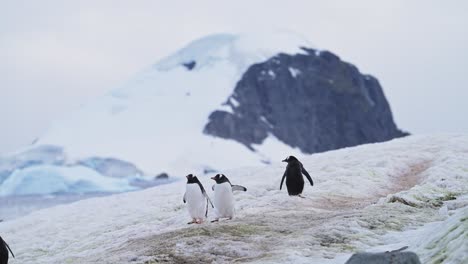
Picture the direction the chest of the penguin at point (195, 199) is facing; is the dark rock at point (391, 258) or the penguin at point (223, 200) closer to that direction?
the dark rock

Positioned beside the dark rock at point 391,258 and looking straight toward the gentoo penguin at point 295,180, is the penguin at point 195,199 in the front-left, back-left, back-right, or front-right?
front-left

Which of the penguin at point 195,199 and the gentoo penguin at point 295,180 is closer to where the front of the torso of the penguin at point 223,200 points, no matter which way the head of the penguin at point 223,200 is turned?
the penguin

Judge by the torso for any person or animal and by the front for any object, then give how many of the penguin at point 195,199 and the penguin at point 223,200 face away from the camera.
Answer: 0

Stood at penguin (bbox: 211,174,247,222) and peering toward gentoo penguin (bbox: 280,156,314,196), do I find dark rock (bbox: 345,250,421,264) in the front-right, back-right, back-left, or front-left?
back-right

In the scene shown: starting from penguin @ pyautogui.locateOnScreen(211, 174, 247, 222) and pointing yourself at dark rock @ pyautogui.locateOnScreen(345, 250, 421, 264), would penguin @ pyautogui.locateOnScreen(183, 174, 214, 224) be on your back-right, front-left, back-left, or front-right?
back-right

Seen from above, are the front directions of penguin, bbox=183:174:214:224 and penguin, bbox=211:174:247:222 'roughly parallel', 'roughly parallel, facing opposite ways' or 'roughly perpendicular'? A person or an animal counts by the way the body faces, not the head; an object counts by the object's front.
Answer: roughly parallel

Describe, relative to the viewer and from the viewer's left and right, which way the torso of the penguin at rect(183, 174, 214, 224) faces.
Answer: facing the viewer and to the left of the viewer

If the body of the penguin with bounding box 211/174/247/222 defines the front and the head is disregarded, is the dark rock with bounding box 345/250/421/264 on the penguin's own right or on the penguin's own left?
on the penguin's own left

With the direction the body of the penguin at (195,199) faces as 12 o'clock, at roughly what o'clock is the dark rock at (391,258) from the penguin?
The dark rock is roughly at 10 o'clock from the penguin.

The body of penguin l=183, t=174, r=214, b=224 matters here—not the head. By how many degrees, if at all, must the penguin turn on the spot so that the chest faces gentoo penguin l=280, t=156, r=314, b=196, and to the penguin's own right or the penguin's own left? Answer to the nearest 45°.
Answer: approximately 180°
